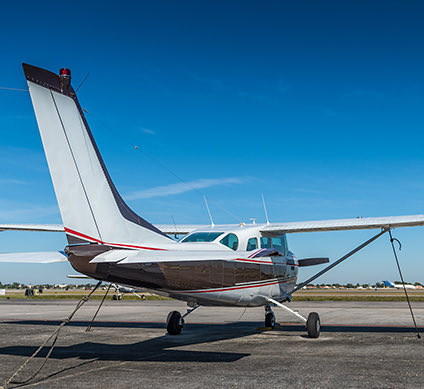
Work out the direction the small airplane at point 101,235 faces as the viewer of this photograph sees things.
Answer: facing away from the viewer and to the right of the viewer
